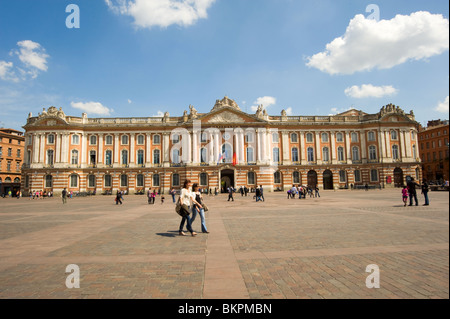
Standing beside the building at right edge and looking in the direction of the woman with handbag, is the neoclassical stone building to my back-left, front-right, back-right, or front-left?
front-right

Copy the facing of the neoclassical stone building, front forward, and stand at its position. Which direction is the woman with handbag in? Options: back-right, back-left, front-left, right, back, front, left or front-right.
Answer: front

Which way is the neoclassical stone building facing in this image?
toward the camera

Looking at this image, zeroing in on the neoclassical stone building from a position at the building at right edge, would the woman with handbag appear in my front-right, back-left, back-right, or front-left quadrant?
front-left

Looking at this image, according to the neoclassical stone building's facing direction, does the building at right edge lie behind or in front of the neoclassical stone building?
in front
